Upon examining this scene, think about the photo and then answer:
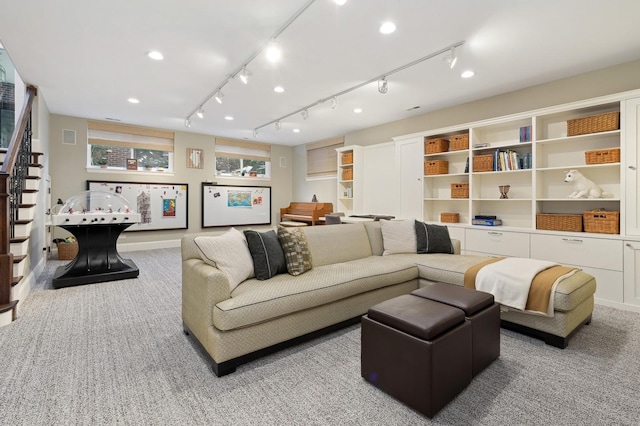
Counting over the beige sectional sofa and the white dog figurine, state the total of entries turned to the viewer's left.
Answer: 1

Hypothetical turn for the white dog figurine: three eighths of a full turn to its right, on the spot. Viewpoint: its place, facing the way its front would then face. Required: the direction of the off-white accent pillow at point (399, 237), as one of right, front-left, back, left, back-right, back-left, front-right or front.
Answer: back

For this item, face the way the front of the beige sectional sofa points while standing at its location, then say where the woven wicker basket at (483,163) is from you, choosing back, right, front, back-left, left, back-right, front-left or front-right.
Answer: left

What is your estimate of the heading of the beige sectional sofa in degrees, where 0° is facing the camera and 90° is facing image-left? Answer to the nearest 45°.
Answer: approximately 315°

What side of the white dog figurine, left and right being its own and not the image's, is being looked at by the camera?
left

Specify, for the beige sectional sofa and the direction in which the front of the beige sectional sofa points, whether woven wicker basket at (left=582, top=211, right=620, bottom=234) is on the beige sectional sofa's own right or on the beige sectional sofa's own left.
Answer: on the beige sectional sofa's own left

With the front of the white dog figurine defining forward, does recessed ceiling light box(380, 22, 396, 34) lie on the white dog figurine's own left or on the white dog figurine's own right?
on the white dog figurine's own left

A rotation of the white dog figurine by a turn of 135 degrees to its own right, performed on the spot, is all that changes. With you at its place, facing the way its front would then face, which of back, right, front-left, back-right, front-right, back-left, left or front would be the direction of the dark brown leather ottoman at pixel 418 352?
back-right
